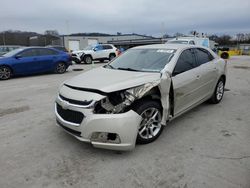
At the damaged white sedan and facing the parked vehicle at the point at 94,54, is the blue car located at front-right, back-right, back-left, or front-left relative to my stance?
front-left

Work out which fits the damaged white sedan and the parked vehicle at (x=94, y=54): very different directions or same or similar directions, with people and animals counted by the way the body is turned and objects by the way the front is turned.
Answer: same or similar directions

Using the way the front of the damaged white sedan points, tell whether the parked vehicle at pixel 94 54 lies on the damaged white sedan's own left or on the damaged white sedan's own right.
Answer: on the damaged white sedan's own right

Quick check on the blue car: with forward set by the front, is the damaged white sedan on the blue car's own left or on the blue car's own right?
on the blue car's own left

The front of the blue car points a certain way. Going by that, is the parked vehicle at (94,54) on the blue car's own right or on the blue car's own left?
on the blue car's own right

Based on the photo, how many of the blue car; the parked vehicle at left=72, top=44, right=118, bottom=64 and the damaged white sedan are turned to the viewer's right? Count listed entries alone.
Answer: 0

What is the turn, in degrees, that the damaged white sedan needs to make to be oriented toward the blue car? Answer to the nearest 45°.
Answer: approximately 90° to its right

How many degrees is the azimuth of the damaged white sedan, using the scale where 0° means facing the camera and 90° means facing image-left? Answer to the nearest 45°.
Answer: approximately 45°

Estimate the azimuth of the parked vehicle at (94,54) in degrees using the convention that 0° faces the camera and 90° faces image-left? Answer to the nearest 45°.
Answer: approximately 45°

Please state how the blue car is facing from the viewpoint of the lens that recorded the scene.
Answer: facing to the left of the viewer
